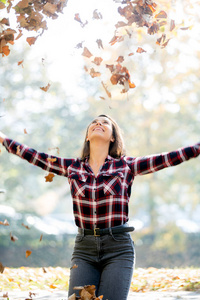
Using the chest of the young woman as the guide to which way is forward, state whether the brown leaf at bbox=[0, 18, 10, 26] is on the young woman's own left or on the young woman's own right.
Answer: on the young woman's own right

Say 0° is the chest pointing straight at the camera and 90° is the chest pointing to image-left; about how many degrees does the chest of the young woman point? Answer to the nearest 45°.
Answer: approximately 0°
